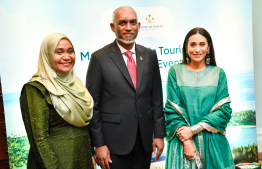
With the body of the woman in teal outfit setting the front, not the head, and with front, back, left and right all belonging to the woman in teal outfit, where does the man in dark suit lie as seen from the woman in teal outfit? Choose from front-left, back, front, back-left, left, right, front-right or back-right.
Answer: front-right

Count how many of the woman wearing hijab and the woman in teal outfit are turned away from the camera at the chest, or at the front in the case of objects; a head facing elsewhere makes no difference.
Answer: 0

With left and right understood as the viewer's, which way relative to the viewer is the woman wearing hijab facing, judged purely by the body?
facing the viewer and to the right of the viewer

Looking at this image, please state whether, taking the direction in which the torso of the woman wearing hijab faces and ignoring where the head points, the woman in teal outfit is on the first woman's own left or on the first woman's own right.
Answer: on the first woman's own left

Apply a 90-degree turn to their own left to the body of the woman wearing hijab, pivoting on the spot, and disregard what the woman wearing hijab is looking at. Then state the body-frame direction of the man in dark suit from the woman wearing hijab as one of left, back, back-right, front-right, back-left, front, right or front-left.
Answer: front

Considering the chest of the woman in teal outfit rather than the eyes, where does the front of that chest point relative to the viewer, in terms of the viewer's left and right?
facing the viewer

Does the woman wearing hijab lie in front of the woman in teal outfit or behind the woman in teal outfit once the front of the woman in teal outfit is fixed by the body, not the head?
in front
